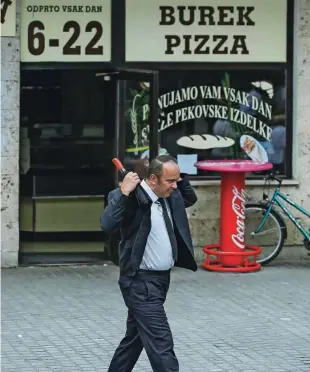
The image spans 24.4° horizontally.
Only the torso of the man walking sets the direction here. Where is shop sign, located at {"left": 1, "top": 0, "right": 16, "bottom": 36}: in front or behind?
behind

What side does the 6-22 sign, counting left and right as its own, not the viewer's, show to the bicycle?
left

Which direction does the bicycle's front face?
to the viewer's left

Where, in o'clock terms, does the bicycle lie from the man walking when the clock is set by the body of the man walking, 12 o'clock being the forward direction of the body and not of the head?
The bicycle is roughly at 8 o'clock from the man walking.

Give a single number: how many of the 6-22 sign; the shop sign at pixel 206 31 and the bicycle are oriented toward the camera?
2

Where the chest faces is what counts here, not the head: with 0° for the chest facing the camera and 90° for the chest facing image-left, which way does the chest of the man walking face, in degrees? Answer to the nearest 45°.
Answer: approximately 315°

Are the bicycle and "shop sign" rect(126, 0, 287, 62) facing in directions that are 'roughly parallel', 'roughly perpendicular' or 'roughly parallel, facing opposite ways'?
roughly perpendicular
